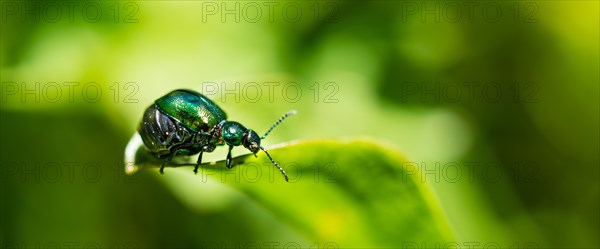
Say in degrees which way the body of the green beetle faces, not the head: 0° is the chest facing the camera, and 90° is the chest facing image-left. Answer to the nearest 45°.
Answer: approximately 270°
